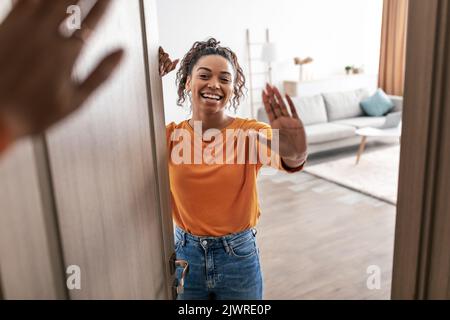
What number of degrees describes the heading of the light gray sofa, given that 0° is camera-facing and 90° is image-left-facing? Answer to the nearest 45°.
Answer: approximately 315°

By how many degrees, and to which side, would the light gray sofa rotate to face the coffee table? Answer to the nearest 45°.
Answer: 0° — it already faces it
